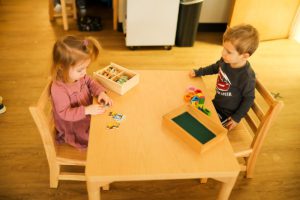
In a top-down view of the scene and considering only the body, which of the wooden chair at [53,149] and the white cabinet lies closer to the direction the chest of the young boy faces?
the wooden chair

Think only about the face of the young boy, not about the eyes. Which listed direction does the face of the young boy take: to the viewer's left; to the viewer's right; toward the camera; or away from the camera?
to the viewer's left

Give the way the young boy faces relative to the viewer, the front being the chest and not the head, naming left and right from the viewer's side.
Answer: facing the viewer and to the left of the viewer

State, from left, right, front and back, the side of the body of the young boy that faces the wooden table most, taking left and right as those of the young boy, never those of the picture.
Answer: front

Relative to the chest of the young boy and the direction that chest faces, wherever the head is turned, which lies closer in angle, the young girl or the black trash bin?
the young girl

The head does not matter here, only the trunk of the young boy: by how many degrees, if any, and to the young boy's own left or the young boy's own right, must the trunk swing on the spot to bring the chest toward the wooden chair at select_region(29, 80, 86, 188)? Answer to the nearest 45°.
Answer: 0° — they already face it

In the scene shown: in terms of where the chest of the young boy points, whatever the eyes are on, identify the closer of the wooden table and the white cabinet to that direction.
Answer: the wooden table

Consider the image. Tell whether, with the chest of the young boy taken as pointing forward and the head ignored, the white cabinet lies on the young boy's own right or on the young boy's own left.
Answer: on the young boy's own right

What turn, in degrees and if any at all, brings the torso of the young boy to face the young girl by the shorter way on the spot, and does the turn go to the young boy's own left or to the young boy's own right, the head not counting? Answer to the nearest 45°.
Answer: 0° — they already face them
